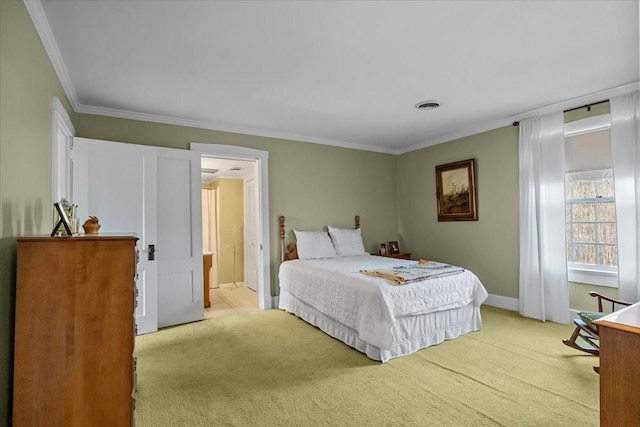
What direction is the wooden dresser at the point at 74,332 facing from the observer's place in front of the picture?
facing to the right of the viewer

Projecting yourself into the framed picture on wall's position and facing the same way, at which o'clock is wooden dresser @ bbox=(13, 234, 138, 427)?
The wooden dresser is roughly at 11 o'clock from the framed picture on wall.

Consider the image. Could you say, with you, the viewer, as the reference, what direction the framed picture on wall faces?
facing the viewer and to the left of the viewer

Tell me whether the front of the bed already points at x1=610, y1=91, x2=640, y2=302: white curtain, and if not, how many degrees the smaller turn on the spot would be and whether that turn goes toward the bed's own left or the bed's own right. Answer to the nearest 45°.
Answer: approximately 45° to the bed's own left

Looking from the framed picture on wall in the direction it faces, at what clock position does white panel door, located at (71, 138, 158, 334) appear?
The white panel door is roughly at 12 o'clock from the framed picture on wall.

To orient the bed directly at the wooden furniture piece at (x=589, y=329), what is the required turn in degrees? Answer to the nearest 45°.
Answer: approximately 45° to its left

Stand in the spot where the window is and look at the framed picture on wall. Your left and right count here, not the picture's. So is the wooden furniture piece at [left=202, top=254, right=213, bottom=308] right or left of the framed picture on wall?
left

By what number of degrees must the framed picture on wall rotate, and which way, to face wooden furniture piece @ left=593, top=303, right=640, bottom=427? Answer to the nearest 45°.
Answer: approximately 45° to its left

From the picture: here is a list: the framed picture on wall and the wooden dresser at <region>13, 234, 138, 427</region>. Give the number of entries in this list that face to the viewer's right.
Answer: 1

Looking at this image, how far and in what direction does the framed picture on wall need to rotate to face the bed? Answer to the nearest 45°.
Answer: approximately 45° to its left

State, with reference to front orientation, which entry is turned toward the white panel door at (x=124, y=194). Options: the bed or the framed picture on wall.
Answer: the framed picture on wall

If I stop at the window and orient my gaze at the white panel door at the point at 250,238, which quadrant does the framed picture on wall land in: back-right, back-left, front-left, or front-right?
front-right

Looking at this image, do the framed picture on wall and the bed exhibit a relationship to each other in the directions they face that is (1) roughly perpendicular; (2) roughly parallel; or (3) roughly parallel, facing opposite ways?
roughly perpendicular

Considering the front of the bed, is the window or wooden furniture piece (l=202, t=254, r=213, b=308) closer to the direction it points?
the window

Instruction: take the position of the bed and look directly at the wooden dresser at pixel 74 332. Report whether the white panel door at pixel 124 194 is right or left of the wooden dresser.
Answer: right

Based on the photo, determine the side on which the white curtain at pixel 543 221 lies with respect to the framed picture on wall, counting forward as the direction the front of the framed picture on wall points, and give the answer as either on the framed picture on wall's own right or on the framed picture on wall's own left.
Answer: on the framed picture on wall's own left

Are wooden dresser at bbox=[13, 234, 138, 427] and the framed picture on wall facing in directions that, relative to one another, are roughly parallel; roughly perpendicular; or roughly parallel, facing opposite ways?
roughly parallel, facing opposite ways

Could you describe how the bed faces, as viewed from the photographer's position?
facing the viewer and to the right of the viewer

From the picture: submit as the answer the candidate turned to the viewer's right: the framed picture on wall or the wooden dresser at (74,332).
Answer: the wooden dresser

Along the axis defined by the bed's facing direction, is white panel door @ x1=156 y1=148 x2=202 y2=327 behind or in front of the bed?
behind
